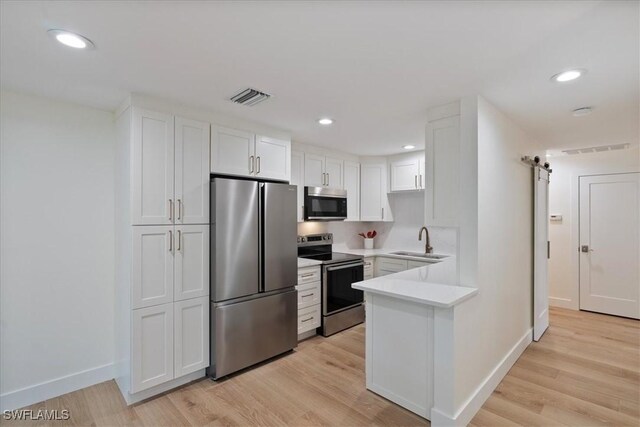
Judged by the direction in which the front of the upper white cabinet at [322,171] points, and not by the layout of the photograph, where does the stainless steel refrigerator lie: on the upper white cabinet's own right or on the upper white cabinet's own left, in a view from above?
on the upper white cabinet's own right

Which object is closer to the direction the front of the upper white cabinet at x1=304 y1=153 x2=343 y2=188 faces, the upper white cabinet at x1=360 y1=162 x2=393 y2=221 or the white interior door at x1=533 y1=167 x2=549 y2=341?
the white interior door

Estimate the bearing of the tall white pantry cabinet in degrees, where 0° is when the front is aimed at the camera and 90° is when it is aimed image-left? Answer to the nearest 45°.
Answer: approximately 315°

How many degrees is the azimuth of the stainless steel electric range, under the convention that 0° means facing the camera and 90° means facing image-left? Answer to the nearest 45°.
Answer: approximately 315°

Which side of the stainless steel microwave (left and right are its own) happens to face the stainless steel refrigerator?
right
